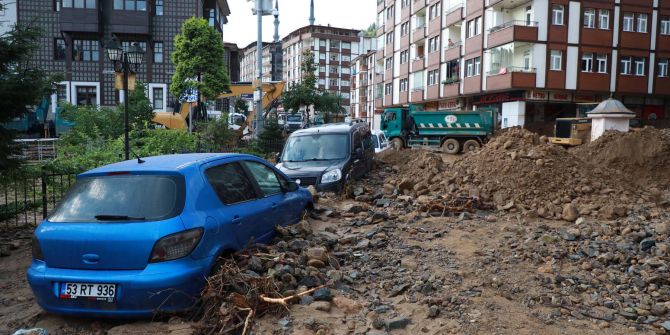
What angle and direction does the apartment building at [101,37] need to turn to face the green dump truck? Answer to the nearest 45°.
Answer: approximately 45° to its left

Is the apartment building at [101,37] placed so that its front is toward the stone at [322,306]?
yes

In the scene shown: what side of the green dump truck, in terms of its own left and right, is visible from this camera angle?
left

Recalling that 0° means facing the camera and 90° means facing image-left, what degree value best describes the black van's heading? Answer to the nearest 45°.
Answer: approximately 45°

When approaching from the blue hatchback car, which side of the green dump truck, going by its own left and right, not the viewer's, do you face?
left

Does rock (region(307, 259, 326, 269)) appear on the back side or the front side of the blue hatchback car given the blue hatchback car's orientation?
on the front side

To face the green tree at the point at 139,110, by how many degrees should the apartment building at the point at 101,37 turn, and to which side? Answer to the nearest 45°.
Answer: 0° — it already faces it

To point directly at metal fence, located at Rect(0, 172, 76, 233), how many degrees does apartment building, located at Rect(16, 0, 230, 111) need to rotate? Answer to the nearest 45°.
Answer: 0° — it already faces it

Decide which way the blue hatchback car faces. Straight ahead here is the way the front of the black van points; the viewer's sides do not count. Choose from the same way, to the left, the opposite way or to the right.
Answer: the opposite way

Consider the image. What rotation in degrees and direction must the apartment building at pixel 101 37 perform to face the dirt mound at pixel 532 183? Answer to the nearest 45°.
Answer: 0° — it already faces it

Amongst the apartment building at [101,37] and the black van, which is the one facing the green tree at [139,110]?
the apartment building

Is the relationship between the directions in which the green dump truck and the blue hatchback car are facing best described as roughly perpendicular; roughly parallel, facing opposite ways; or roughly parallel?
roughly perpendicular

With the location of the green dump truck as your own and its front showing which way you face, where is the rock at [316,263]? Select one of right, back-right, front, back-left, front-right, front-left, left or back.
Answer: left

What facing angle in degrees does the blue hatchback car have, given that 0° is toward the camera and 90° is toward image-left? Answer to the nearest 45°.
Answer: approximately 225°

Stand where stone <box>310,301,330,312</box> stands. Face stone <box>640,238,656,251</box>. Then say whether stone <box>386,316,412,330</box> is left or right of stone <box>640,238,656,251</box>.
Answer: right

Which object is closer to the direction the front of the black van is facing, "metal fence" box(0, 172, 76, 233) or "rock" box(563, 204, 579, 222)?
the metal fence
